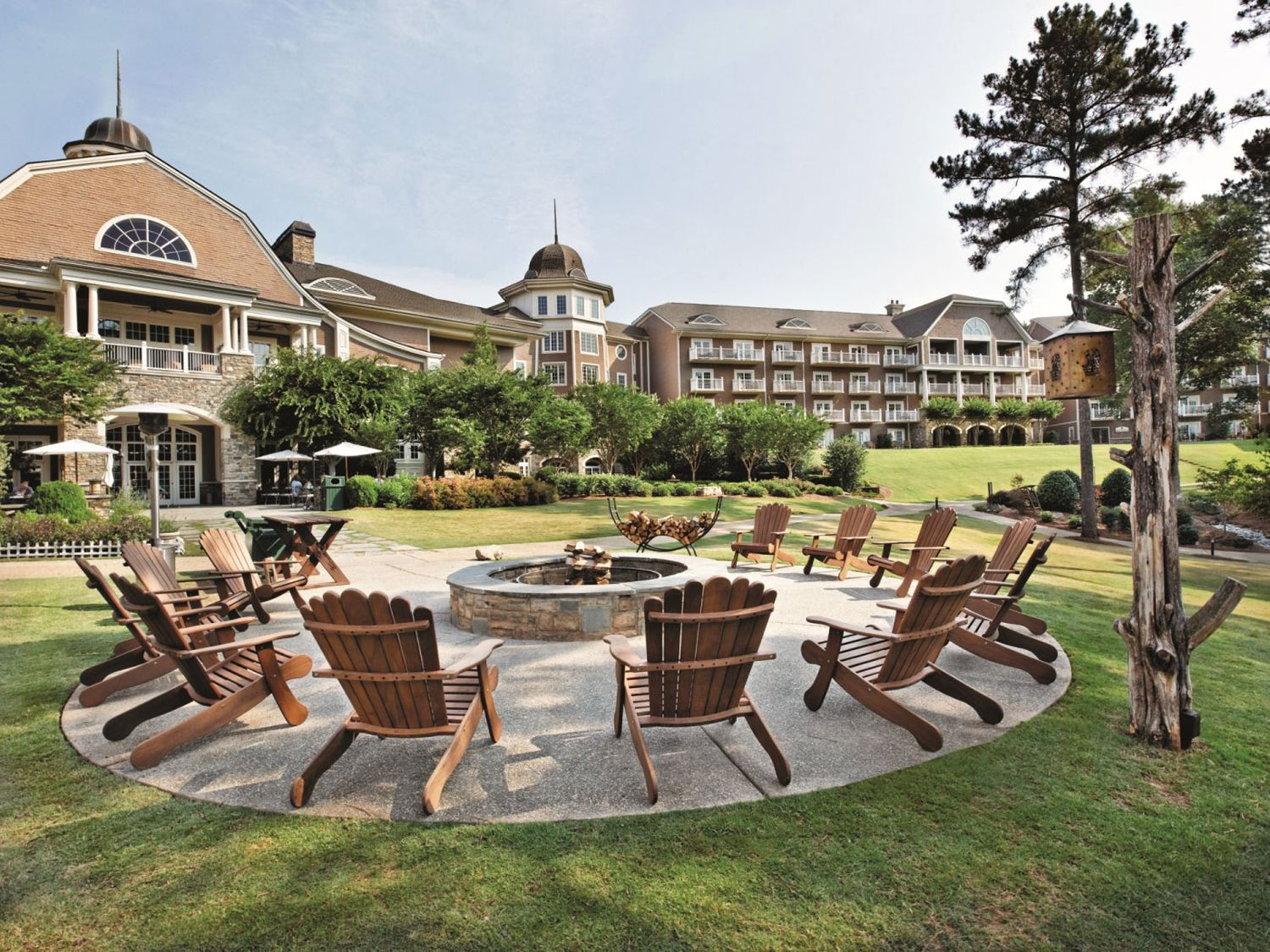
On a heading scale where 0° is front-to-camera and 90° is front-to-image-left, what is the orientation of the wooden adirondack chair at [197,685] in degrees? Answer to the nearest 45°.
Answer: approximately 225°

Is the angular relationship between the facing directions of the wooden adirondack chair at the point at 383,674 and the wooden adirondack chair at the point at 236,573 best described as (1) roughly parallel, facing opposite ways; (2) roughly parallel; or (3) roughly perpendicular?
roughly perpendicular

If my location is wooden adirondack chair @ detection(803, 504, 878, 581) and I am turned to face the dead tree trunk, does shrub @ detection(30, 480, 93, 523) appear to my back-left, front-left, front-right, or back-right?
back-right

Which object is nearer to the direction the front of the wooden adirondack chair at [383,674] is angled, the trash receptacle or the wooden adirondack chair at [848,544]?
the wooden adirondack chair

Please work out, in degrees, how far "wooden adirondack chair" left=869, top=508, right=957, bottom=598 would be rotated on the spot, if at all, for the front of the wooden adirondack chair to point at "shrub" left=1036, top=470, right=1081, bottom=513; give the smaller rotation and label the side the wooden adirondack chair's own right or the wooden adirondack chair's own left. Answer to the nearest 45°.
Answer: approximately 135° to the wooden adirondack chair's own right

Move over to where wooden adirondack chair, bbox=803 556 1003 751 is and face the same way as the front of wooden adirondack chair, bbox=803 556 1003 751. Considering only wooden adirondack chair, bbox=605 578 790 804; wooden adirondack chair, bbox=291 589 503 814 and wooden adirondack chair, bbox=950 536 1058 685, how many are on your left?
2

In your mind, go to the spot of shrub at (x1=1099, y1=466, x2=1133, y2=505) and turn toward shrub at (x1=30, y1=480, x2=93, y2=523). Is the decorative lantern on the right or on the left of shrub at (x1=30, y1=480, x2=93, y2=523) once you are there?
left

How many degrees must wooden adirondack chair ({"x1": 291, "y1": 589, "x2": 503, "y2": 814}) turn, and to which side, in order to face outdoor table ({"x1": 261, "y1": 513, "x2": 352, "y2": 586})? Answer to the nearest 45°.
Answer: approximately 45° to its left

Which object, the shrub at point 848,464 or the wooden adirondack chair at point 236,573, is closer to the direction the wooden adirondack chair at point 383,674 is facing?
the shrub

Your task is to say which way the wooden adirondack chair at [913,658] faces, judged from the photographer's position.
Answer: facing away from the viewer and to the left of the viewer
